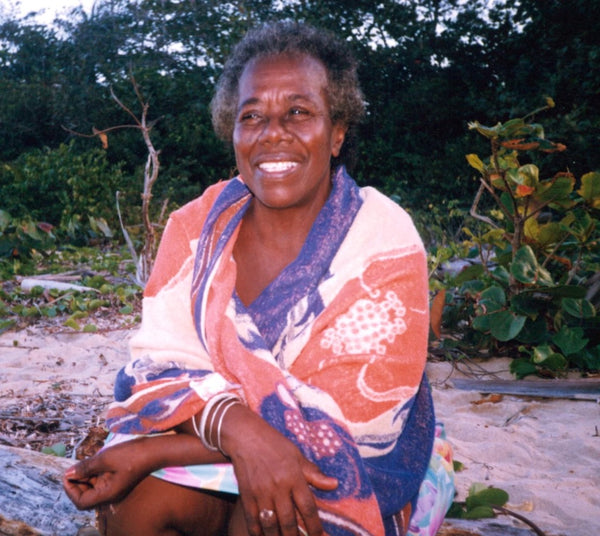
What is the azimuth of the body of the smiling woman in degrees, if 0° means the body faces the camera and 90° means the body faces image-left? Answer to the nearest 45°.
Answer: approximately 45°

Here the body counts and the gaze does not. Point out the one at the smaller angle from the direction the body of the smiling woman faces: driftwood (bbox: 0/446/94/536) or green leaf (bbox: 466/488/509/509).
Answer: the driftwood

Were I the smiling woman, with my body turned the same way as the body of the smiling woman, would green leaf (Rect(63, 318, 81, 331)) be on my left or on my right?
on my right

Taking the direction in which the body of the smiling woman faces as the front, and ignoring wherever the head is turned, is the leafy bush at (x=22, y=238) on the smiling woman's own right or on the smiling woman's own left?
on the smiling woman's own right

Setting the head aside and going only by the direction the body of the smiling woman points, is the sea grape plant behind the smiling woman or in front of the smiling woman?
behind

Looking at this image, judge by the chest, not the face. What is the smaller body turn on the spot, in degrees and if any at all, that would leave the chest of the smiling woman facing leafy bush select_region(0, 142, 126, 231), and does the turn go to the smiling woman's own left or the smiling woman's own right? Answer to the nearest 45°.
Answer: approximately 135° to the smiling woman's own right

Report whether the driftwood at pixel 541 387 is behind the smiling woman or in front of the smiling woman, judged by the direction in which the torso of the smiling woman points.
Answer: behind
